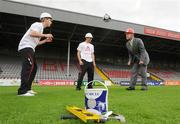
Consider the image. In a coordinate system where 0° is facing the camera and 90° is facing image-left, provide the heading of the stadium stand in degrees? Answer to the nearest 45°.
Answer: approximately 0°

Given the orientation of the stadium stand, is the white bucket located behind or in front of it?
in front

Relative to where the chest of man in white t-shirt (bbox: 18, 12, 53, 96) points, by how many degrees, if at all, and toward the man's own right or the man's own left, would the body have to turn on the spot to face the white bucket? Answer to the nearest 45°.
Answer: approximately 90° to the man's own right

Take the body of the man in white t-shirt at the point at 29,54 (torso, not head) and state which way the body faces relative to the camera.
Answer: to the viewer's right
